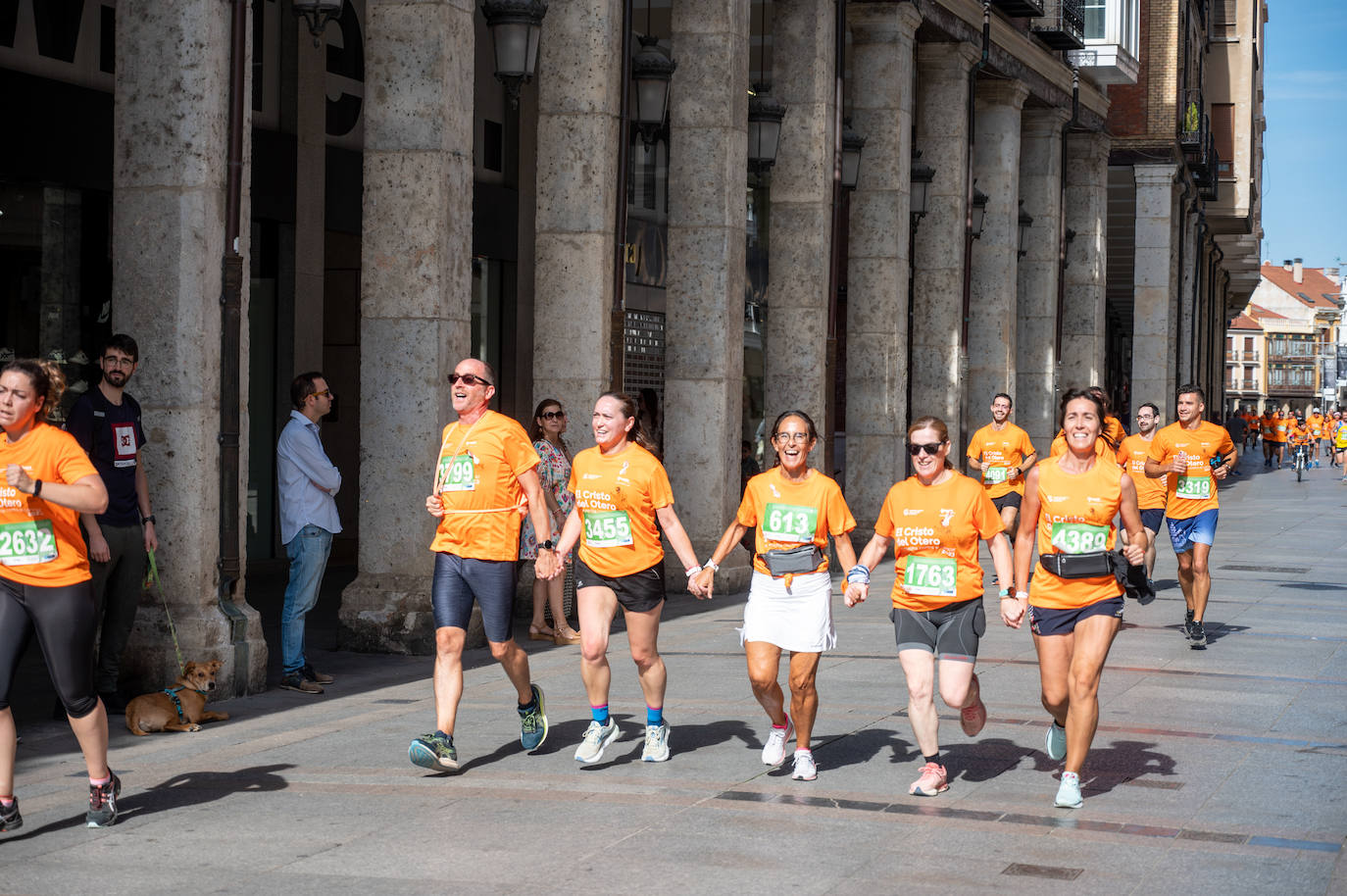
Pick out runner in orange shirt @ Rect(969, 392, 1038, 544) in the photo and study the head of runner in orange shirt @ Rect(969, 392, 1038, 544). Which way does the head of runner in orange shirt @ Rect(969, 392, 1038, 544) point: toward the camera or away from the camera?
toward the camera

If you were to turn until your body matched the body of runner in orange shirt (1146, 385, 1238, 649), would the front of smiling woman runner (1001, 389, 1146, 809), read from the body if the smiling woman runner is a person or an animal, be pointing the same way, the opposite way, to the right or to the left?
the same way

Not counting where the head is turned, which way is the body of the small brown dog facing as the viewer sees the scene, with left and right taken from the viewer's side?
facing to the right of the viewer

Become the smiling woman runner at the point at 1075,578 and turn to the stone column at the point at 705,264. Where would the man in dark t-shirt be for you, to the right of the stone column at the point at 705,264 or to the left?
left

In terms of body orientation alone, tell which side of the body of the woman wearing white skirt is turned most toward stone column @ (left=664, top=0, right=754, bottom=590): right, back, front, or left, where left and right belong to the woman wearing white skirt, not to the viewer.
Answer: back

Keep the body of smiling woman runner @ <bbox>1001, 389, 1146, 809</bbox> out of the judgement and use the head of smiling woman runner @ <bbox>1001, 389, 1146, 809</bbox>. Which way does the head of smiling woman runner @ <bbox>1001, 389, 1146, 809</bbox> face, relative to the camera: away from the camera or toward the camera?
toward the camera

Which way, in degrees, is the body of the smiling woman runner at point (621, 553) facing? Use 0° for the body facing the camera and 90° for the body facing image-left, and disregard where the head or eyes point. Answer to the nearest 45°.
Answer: approximately 45°

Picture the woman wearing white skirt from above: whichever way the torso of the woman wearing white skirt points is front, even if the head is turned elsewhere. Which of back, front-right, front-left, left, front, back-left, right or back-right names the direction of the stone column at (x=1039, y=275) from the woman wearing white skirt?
back

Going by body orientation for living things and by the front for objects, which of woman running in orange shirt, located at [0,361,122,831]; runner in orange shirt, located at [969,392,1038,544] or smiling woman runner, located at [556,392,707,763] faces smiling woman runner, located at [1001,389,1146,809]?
the runner in orange shirt

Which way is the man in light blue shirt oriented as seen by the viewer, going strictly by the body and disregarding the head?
to the viewer's right

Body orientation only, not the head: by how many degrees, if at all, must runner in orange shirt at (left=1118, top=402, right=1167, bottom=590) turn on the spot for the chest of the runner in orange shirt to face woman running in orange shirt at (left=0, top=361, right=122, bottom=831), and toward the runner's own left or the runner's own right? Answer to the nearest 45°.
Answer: approximately 45° to the runner's own right

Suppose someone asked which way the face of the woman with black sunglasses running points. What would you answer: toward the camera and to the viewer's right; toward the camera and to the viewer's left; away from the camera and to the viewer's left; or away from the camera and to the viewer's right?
toward the camera and to the viewer's left

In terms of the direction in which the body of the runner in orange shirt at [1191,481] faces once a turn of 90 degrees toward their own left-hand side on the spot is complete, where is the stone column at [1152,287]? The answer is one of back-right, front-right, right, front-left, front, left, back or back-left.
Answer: left

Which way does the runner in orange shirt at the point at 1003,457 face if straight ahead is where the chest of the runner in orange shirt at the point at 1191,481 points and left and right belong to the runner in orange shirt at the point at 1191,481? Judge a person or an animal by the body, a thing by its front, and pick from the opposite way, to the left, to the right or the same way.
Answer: the same way

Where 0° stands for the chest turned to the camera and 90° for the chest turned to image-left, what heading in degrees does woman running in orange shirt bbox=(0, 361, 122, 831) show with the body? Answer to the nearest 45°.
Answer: approximately 45°

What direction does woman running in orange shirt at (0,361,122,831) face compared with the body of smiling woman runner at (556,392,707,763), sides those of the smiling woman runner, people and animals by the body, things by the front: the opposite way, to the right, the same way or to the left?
the same way

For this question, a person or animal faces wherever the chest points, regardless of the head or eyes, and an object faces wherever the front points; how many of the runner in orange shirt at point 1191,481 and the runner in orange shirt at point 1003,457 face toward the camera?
2

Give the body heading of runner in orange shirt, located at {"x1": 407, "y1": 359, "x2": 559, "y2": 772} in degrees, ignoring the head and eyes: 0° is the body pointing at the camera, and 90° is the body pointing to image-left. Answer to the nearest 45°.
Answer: approximately 45°

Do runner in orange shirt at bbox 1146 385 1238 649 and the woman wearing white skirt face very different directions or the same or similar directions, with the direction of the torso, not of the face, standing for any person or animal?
same or similar directions

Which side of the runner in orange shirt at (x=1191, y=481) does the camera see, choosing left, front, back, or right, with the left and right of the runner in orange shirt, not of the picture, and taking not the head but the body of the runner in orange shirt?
front
